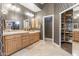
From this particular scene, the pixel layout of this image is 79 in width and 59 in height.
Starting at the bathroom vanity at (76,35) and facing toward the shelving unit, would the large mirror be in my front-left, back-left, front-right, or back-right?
front-left

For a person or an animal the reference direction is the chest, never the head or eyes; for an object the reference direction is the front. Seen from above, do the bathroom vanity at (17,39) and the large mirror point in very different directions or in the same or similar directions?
same or similar directions

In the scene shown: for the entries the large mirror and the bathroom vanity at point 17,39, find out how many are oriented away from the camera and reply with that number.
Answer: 0

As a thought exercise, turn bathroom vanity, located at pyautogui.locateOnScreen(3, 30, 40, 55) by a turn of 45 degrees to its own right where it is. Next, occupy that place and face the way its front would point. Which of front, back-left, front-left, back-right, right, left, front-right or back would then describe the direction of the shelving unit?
left

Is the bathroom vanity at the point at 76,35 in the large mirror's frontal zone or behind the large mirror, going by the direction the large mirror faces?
frontal zone

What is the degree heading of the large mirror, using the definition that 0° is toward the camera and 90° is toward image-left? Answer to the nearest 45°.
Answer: approximately 315°

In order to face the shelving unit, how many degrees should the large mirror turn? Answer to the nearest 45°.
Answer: approximately 45° to its left

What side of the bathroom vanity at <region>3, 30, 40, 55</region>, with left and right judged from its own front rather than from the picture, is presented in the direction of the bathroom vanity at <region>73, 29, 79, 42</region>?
front

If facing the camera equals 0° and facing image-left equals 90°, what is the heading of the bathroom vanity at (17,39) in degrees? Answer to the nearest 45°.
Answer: approximately 315°
